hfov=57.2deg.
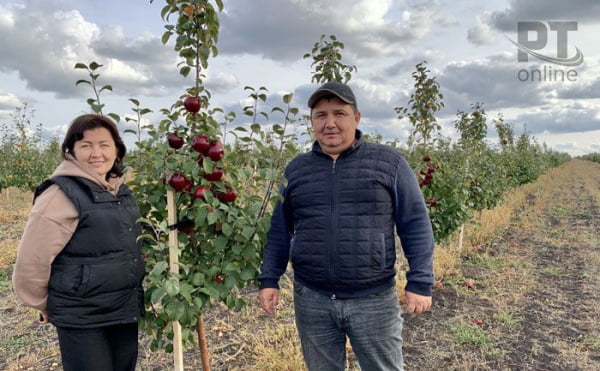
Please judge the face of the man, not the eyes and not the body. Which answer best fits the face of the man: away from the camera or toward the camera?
toward the camera

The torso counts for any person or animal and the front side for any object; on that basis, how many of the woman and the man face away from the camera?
0

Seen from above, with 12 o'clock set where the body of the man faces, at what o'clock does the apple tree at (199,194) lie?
The apple tree is roughly at 3 o'clock from the man.

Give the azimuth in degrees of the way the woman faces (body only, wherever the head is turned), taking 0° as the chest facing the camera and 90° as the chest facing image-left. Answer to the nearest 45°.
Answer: approximately 315°

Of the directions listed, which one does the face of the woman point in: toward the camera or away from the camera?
toward the camera

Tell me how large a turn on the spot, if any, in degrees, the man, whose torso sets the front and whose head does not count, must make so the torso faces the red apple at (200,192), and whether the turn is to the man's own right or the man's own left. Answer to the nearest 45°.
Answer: approximately 90° to the man's own right

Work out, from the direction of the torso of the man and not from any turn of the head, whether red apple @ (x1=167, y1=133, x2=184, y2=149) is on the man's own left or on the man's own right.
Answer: on the man's own right

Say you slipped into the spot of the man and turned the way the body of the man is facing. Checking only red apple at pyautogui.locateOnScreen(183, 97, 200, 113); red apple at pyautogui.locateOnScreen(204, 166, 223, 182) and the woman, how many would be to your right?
3

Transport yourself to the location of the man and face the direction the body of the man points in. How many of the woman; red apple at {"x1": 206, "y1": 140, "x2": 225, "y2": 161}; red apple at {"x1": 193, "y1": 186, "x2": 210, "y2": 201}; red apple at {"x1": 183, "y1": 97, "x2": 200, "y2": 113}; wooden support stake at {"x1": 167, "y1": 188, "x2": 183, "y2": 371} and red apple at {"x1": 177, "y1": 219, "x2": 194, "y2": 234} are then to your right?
6

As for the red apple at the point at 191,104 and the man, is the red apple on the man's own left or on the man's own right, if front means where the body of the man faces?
on the man's own right
